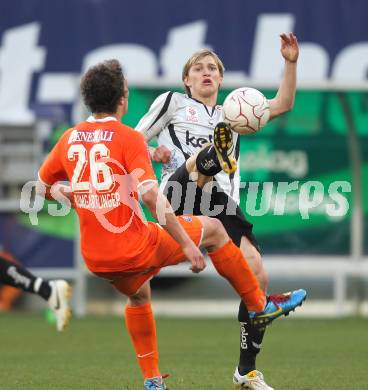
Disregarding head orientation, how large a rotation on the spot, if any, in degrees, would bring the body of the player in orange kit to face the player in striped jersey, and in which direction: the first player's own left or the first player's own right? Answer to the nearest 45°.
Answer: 0° — they already face them

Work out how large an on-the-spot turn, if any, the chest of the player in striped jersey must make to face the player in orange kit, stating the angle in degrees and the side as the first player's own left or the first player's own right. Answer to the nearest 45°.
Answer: approximately 45° to the first player's own right

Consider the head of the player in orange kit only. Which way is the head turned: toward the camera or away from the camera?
away from the camera

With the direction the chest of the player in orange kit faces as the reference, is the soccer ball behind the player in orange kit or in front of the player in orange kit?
in front

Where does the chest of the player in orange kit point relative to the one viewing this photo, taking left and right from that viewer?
facing away from the viewer and to the right of the viewer

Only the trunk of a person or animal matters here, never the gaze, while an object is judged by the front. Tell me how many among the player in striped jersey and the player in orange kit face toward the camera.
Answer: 1

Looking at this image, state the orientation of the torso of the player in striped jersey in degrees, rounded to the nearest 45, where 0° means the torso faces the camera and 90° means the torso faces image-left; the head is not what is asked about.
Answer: approximately 0°
